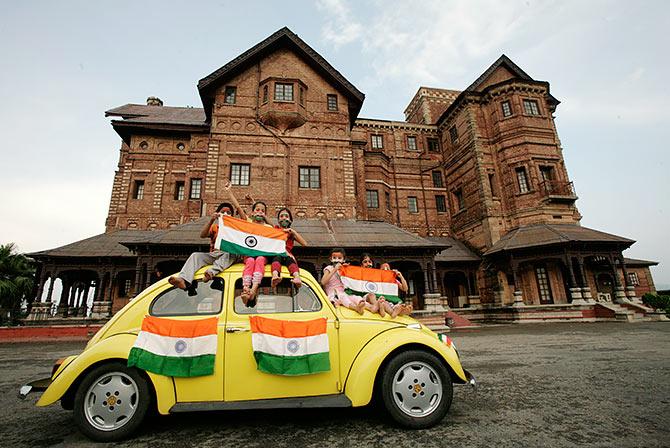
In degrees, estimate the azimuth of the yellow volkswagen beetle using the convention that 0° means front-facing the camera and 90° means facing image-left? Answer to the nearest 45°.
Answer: approximately 270°

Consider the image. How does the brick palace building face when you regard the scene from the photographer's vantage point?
facing the viewer

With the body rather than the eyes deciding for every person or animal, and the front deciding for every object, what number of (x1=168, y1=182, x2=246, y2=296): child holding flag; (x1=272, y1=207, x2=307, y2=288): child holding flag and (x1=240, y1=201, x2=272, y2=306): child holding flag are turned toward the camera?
3

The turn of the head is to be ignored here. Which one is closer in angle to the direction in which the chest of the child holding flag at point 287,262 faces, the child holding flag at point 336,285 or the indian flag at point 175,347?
the indian flag

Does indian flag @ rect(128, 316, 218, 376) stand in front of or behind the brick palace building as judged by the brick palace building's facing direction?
in front

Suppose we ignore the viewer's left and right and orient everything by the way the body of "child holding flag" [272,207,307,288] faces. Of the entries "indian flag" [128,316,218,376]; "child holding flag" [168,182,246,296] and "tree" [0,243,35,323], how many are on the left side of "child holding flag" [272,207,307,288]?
0

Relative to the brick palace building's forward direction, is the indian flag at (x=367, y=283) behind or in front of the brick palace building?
in front

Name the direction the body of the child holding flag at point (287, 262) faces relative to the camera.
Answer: toward the camera

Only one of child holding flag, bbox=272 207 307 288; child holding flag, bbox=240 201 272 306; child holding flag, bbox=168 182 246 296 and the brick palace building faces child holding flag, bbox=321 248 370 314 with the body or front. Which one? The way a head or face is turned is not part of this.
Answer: the brick palace building

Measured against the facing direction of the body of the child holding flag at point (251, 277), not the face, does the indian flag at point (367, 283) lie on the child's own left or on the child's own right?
on the child's own left

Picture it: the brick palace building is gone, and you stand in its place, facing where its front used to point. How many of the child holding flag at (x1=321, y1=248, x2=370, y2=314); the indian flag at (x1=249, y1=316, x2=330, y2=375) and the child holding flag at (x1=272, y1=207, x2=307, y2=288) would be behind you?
0

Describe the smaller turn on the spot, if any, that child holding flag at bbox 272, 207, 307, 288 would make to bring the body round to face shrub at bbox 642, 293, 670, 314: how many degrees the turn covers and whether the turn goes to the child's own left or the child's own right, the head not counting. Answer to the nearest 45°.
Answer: approximately 135° to the child's own left

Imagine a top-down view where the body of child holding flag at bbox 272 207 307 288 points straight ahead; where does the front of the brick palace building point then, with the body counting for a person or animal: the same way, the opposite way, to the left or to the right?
the same way

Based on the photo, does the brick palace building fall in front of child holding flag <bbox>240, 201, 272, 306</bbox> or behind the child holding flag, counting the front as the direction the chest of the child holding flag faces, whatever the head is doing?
behind

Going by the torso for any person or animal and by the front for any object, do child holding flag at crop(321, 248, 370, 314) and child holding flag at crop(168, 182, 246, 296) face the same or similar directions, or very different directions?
same or similar directions

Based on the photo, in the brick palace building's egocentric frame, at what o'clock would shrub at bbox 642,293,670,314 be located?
The shrub is roughly at 9 o'clock from the brick palace building.

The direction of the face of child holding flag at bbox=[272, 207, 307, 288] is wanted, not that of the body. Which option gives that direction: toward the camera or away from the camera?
toward the camera
